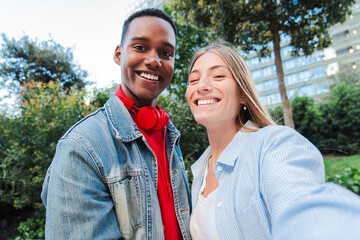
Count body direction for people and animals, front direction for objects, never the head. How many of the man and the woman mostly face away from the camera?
0

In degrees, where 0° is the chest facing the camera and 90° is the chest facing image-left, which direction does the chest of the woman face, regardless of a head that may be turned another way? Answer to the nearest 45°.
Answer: approximately 45°

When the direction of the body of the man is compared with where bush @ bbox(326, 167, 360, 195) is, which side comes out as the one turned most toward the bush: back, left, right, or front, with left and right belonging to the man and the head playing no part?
left

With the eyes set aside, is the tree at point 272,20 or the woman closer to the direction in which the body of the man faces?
the woman

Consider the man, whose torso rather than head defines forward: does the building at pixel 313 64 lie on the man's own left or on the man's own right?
on the man's own left

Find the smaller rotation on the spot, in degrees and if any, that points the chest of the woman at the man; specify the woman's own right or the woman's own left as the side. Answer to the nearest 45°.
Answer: approximately 45° to the woman's own right

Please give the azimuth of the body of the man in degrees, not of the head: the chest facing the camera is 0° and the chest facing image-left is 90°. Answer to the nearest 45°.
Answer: approximately 315°
